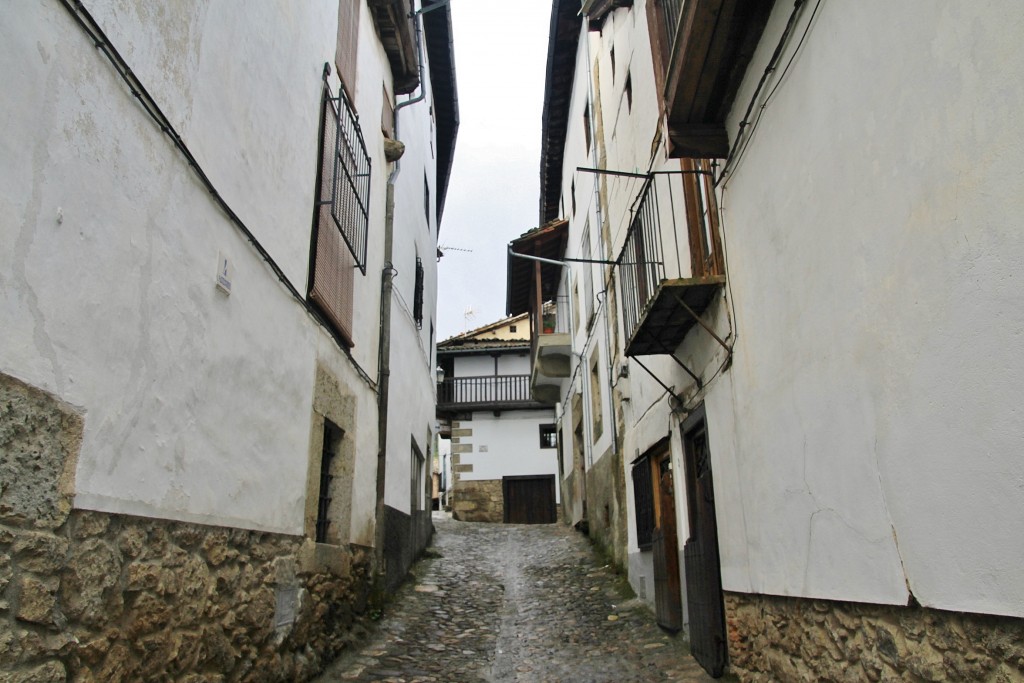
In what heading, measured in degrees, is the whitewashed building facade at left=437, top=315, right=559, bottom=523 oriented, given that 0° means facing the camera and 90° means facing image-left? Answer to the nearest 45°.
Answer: approximately 0°

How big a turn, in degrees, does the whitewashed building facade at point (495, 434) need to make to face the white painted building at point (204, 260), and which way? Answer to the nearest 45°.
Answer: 0° — it already faces it

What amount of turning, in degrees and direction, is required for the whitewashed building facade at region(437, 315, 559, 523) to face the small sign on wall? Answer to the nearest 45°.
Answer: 0° — it already faces it

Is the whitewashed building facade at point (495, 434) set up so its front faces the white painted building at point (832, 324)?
yes
